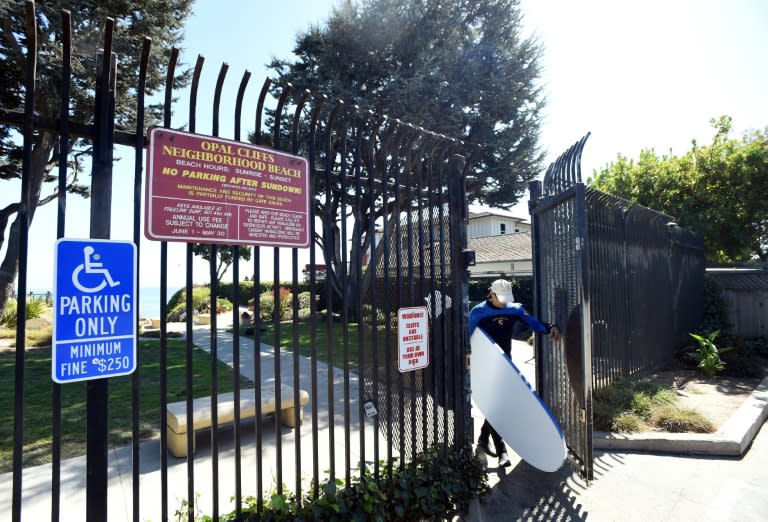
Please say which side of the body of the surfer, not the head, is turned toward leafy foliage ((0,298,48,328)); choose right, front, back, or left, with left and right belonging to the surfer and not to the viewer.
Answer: right

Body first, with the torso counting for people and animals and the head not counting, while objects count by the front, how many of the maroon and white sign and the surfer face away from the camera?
0

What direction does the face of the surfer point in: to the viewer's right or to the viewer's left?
to the viewer's left

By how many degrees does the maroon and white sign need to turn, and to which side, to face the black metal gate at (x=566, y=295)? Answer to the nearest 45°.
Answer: approximately 45° to its left

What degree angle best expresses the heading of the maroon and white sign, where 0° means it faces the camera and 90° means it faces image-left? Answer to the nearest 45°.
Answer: approximately 315°

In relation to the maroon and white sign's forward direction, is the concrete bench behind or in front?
behind

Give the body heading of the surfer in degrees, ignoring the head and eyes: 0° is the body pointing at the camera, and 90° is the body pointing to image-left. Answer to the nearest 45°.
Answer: approximately 0°

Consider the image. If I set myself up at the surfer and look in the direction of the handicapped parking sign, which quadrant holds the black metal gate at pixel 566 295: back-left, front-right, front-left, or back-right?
back-left
